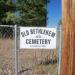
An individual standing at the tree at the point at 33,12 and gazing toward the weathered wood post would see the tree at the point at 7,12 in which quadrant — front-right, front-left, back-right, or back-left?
back-right

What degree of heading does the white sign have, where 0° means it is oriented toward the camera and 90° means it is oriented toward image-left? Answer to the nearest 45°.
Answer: approximately 0°

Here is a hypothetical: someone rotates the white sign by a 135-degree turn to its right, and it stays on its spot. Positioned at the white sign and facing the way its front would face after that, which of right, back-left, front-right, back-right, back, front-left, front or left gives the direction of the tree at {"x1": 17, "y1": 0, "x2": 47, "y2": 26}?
front-right

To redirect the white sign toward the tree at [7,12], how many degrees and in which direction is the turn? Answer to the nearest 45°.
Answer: approximately 180°
